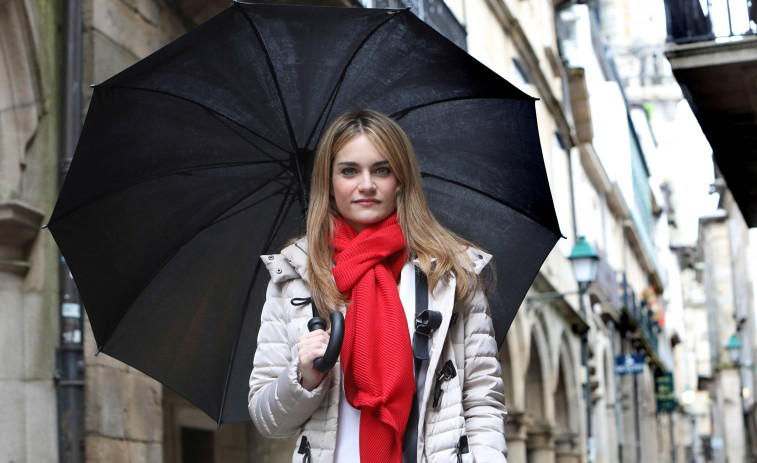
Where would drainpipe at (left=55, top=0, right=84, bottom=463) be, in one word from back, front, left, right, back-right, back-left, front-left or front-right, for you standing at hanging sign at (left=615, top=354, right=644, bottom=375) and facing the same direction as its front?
front

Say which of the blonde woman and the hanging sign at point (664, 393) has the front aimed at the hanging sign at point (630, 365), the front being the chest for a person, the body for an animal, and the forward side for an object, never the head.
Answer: the hanging sign at point (664, 393)

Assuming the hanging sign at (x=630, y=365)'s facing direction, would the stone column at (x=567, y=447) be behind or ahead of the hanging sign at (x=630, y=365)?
ahead

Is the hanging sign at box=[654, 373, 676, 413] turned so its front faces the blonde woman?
yes

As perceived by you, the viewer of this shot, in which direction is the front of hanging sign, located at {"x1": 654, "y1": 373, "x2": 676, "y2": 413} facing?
facing the viewer

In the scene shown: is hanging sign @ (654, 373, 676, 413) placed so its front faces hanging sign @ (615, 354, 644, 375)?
yes

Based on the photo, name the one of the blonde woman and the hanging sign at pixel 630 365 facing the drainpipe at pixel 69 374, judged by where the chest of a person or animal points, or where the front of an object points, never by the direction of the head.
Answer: the hanging sign

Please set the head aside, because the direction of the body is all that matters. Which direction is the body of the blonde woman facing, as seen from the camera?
toward the camera
